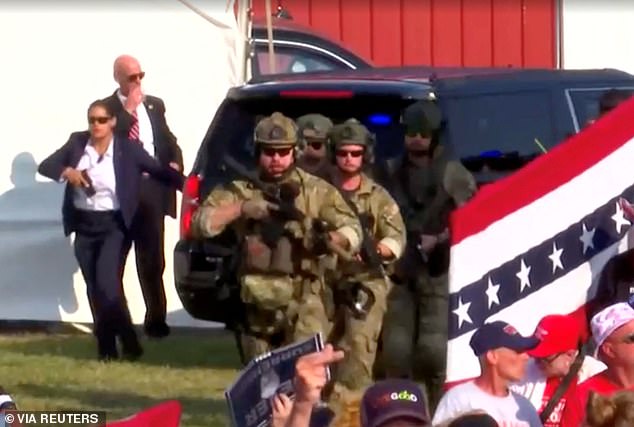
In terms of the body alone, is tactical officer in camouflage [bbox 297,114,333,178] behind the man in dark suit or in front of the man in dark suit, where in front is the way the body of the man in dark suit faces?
in front

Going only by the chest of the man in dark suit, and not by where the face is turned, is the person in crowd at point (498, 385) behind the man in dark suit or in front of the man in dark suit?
in front

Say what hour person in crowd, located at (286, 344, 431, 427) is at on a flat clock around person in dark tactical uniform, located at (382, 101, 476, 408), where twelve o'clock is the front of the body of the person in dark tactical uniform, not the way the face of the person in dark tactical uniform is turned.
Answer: The person in crowd is roughly at 12 o'clock from the person in dark tactical uniform.

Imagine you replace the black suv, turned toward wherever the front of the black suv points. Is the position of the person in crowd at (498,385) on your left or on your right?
on your right

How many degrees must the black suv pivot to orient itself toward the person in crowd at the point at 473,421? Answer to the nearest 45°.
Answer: approximately 135° to its right

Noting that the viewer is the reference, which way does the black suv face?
facing away from the viewer and to the right of the viewer

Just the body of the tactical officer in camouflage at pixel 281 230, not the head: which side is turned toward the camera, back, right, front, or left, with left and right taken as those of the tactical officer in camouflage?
front

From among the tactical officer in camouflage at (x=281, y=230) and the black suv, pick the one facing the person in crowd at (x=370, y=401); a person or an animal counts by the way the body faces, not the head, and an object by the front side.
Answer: the tactical officer in camouflage

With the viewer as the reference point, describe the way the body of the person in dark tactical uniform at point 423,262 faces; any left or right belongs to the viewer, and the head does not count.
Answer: facing the viewer
